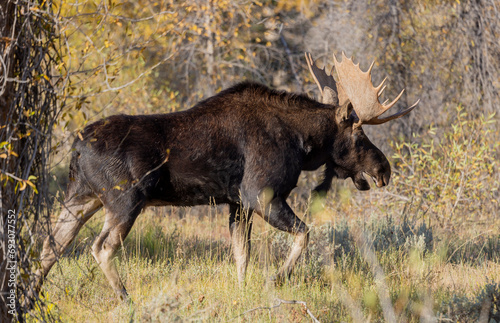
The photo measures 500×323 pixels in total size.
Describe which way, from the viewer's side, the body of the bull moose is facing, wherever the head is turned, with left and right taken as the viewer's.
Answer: facing to the right of the viewer
